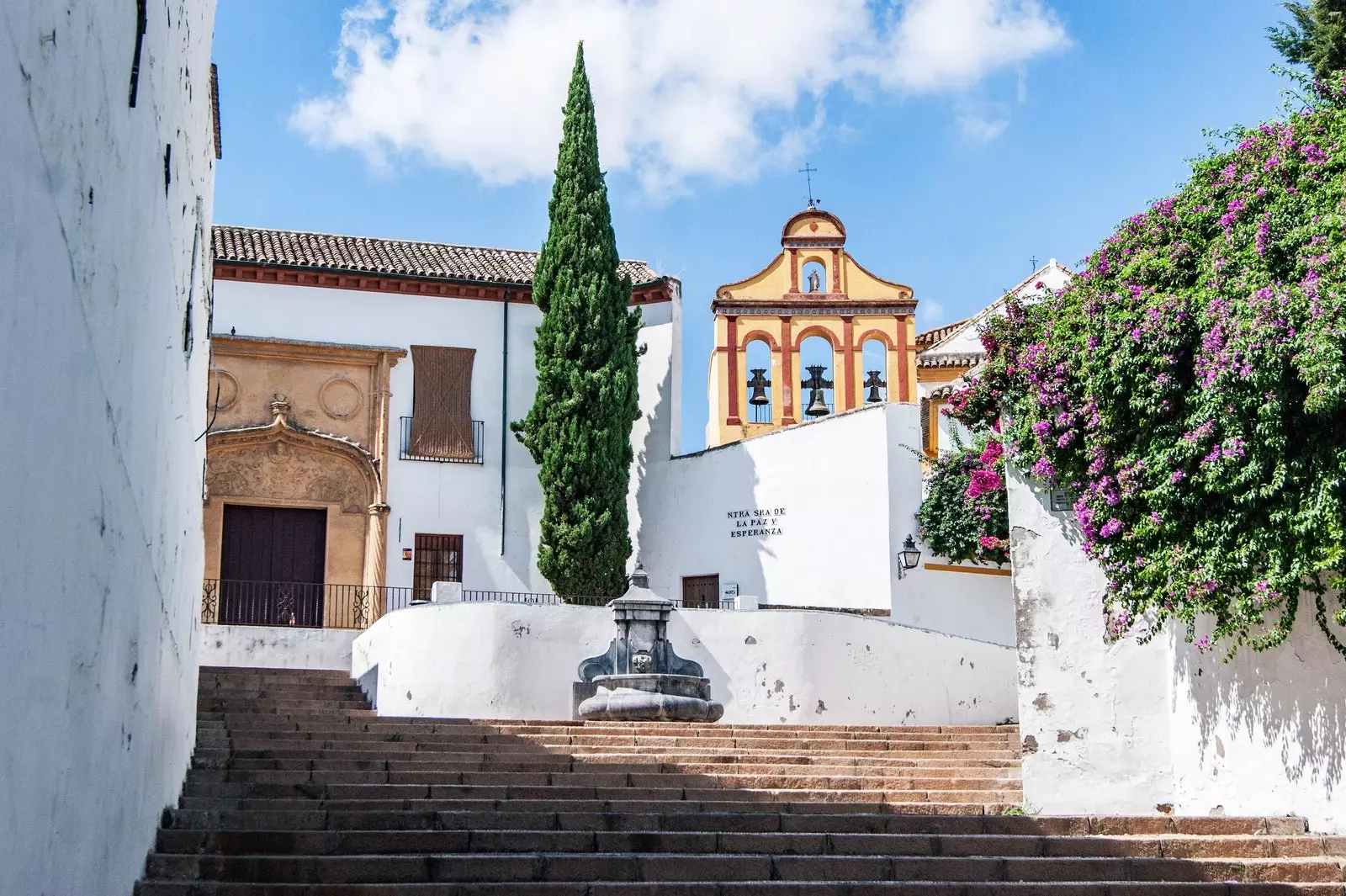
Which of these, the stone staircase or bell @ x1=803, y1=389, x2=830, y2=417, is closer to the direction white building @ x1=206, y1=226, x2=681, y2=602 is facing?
the stone staircase

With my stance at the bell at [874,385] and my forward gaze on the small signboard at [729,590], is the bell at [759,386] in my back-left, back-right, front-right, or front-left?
front-right

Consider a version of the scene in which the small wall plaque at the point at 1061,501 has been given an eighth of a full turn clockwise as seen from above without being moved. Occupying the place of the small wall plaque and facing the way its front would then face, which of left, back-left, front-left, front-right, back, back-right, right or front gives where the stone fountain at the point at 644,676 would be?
right

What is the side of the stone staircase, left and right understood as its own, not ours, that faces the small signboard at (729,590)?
back

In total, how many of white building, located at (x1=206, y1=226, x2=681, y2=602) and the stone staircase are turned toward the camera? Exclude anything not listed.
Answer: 2

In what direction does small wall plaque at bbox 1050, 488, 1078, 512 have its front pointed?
toward the camera

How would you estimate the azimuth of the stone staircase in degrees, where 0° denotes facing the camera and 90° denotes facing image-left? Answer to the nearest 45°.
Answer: approximately 0°

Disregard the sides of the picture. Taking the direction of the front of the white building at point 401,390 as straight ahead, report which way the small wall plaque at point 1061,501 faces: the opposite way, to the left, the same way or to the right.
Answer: the same way

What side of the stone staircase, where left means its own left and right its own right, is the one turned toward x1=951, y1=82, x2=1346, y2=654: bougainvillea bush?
left

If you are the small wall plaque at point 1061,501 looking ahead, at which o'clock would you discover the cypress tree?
The cypress tree is roughly at 5 o'clock from the small wall plaque.

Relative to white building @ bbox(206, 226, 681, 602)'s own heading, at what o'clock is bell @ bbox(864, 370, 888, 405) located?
The bell is roughly at 9 o'clock from the white building.

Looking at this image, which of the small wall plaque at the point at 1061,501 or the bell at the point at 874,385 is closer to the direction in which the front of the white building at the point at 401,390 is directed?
the small wall plaque

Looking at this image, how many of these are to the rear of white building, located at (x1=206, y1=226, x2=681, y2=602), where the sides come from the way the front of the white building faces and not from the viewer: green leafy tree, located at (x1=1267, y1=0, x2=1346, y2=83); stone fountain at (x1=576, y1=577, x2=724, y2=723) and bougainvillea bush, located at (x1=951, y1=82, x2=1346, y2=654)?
0

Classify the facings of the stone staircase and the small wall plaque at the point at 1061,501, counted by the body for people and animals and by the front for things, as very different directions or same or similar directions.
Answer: same or similar directions

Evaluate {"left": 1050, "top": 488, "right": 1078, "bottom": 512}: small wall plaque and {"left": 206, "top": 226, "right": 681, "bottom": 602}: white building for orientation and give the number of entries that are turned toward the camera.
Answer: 2

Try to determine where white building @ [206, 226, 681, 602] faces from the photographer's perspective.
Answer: facing the viewer
